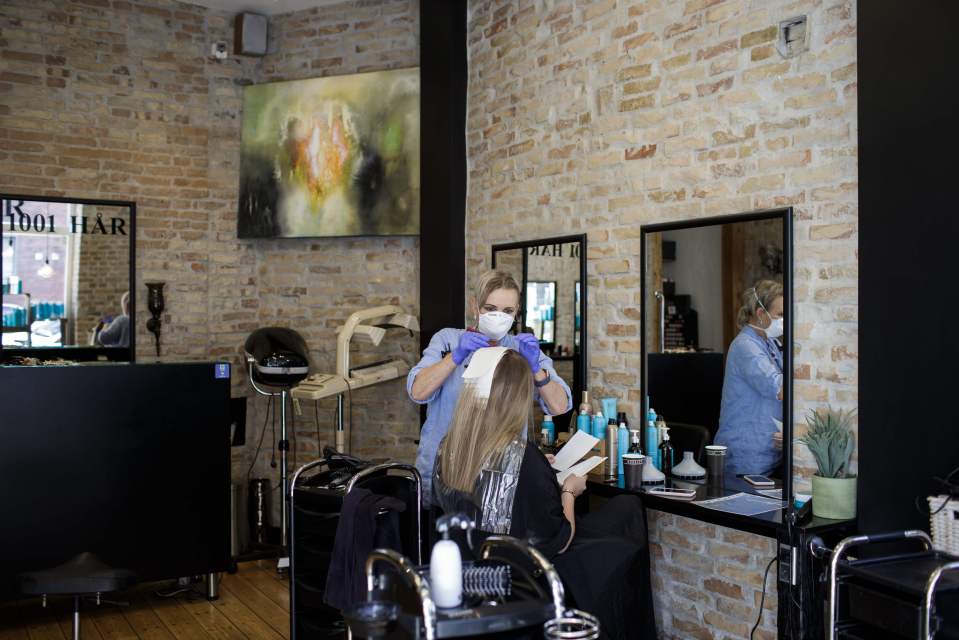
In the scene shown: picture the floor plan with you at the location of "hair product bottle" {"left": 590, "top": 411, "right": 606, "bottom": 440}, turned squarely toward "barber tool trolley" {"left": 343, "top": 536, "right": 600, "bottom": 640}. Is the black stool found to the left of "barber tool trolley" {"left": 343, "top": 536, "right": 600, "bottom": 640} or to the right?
right

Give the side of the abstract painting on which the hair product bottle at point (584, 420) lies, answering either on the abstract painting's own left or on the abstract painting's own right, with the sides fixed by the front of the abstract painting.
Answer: on the abstract painting's own left

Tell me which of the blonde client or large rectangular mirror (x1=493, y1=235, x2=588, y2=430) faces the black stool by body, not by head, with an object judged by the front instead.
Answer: the large rectangular mirror

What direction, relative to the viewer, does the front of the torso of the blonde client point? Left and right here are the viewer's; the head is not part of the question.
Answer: facing away from the viewer and to the right of the viewer

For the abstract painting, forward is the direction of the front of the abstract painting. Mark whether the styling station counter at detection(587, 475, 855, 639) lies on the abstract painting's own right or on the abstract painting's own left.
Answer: on the abstract painting's own left

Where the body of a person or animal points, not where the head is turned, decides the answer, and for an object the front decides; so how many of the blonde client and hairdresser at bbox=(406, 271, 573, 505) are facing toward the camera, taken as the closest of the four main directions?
1

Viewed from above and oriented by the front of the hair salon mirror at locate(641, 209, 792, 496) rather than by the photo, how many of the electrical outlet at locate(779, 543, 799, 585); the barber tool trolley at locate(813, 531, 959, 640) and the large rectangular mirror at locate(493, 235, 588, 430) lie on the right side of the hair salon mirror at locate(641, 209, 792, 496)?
1
